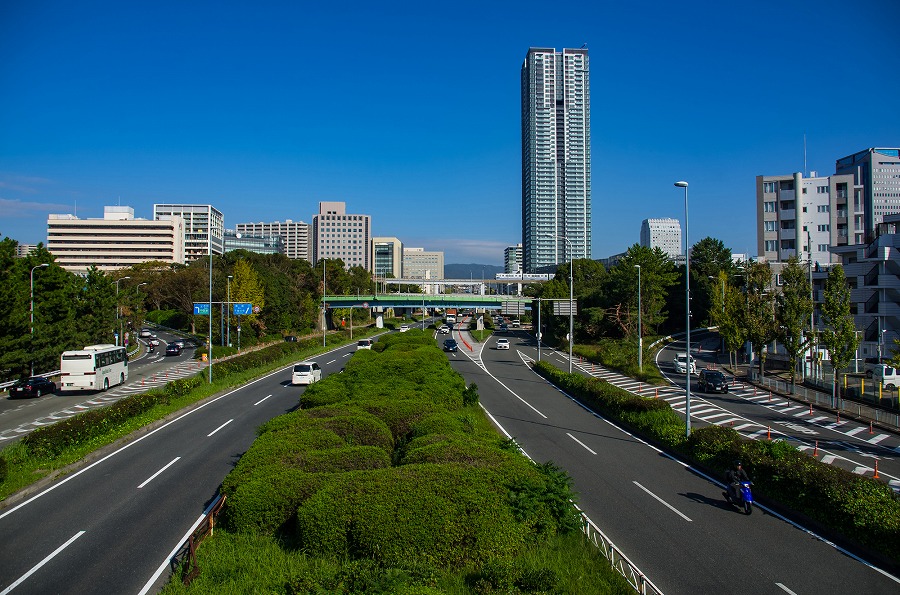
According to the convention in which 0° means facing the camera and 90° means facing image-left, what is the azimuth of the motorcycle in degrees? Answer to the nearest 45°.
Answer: approximately 315°

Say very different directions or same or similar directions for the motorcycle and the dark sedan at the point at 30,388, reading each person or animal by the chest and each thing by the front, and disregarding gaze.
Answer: very different directions

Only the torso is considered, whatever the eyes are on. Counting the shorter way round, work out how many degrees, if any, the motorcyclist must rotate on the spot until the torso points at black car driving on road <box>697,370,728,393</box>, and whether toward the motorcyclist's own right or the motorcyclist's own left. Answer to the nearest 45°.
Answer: approximately 135° to the motorcyclist's own left

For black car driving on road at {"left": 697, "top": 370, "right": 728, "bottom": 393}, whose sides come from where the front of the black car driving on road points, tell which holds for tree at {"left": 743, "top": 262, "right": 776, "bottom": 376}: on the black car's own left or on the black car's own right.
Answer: on the black car's own left

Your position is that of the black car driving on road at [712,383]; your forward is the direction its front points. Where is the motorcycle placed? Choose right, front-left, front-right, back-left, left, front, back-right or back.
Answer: front-right

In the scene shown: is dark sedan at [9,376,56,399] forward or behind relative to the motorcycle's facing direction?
behind

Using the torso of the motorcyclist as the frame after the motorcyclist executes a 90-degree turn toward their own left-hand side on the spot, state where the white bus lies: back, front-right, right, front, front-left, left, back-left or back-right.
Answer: back-left

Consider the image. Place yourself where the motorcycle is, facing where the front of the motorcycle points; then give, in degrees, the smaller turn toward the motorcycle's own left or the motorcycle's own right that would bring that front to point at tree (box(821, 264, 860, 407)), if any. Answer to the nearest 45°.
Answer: approximately 135° to the motorcycle's own left

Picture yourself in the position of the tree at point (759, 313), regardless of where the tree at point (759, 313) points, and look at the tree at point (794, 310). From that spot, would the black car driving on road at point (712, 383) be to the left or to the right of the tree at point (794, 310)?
right
